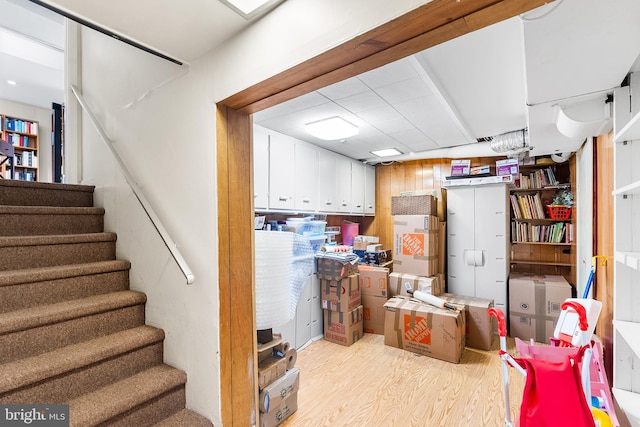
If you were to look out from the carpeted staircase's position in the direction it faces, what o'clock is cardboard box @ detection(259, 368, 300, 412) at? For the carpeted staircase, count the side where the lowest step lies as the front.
The cardboard box is roughly at 11 o'clock from the carpeted staircase.

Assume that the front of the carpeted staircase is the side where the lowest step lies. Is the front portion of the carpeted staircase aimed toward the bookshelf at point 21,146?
no

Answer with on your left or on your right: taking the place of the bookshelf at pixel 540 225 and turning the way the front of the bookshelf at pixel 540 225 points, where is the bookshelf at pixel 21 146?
on your right

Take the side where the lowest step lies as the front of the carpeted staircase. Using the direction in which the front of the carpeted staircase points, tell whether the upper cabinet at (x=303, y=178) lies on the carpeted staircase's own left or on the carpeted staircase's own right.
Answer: on the carpeted staircase's own left

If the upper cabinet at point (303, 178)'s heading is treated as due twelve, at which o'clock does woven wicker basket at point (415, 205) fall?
The woven wicker basket is roughly at 10 o'clock from the upper cabinet.

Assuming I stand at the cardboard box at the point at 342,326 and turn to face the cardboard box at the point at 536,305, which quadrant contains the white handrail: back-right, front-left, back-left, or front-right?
back-right

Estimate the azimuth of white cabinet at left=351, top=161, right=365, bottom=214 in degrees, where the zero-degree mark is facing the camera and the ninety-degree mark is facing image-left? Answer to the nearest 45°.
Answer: approximately 315°

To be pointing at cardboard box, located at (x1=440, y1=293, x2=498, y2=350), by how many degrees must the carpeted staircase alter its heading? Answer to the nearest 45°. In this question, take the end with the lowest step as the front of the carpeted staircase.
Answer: approximately 45° to its left

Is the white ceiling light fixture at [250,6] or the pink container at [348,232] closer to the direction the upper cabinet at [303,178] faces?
the white ceiling light fixture

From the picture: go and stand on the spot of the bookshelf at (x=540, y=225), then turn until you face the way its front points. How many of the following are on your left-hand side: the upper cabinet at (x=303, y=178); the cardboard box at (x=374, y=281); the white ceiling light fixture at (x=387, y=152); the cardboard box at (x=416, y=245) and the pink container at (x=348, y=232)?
0

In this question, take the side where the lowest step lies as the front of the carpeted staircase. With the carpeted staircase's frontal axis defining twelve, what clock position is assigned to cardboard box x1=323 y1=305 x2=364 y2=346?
The cardboard box is roughly at 10 o'clock from the carpeted staircase.

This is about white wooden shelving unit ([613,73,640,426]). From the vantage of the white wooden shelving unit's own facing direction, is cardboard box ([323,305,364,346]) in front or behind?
in front

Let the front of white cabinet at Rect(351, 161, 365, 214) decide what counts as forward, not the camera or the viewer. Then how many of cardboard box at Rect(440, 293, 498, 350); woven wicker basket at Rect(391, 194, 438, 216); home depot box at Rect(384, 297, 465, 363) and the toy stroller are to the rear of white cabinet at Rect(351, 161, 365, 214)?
0

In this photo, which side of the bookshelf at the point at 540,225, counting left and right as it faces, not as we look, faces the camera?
front

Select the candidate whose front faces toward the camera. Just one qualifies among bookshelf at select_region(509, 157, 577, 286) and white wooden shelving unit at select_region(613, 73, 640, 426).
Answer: the bookshelf

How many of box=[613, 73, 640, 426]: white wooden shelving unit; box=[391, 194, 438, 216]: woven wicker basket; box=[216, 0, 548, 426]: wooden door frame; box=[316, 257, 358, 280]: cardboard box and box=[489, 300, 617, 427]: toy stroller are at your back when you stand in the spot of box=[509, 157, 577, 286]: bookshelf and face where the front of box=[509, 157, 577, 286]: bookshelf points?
0

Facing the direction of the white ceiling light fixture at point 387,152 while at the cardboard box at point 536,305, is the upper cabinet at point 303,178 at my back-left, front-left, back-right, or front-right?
front-left
